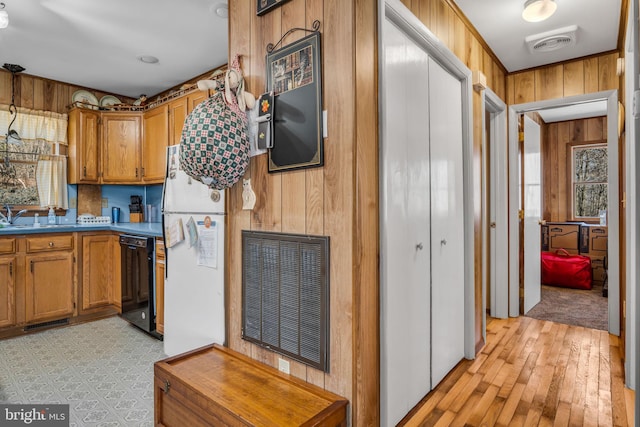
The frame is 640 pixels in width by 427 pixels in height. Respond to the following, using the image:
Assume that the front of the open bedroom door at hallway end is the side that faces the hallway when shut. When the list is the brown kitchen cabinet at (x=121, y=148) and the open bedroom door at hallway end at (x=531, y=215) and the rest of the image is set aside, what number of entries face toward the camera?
1

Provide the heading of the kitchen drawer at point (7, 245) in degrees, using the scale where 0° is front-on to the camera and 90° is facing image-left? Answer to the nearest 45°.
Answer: approximately 0°

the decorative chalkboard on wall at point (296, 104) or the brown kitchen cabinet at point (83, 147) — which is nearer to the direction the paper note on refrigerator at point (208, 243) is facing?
the decorative chalkboard on wall

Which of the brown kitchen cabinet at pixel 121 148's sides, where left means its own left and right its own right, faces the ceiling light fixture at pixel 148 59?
front

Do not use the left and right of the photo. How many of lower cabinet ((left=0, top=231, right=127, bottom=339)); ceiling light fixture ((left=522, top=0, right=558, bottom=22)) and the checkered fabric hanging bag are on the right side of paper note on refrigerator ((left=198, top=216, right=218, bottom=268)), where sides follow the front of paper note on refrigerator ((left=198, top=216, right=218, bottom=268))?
1

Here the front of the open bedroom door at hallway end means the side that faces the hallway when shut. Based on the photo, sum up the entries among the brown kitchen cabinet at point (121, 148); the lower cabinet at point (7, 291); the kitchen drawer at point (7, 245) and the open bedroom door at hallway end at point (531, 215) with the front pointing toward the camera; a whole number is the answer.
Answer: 3

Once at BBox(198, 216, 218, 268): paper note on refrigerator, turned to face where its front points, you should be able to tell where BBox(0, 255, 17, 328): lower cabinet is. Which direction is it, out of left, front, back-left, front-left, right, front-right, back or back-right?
right

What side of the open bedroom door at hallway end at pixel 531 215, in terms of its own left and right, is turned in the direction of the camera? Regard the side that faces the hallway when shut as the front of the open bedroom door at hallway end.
right

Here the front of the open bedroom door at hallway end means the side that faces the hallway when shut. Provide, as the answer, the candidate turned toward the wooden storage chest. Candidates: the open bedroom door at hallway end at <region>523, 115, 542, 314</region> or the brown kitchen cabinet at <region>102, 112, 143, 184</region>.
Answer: the brown kitchen cabinet
